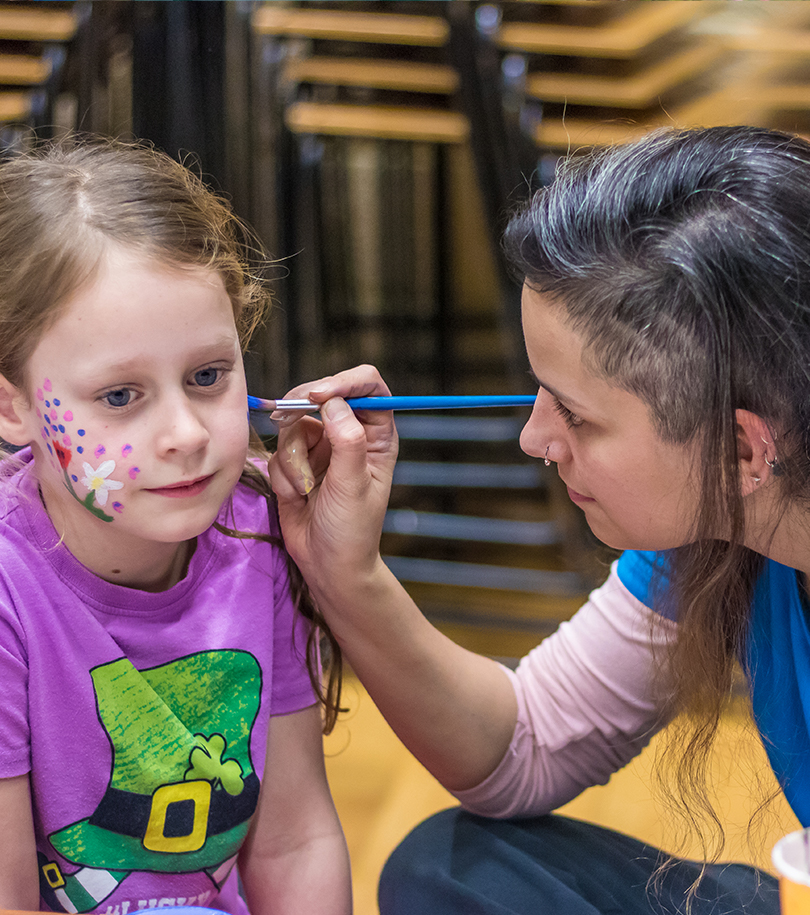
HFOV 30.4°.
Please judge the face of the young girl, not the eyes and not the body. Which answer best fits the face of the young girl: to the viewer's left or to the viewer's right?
to the viewer's right

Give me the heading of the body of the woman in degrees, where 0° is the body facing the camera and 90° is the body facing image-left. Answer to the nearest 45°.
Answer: approximately 90°

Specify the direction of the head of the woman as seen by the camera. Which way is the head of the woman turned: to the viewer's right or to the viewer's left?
to the viewer's left
